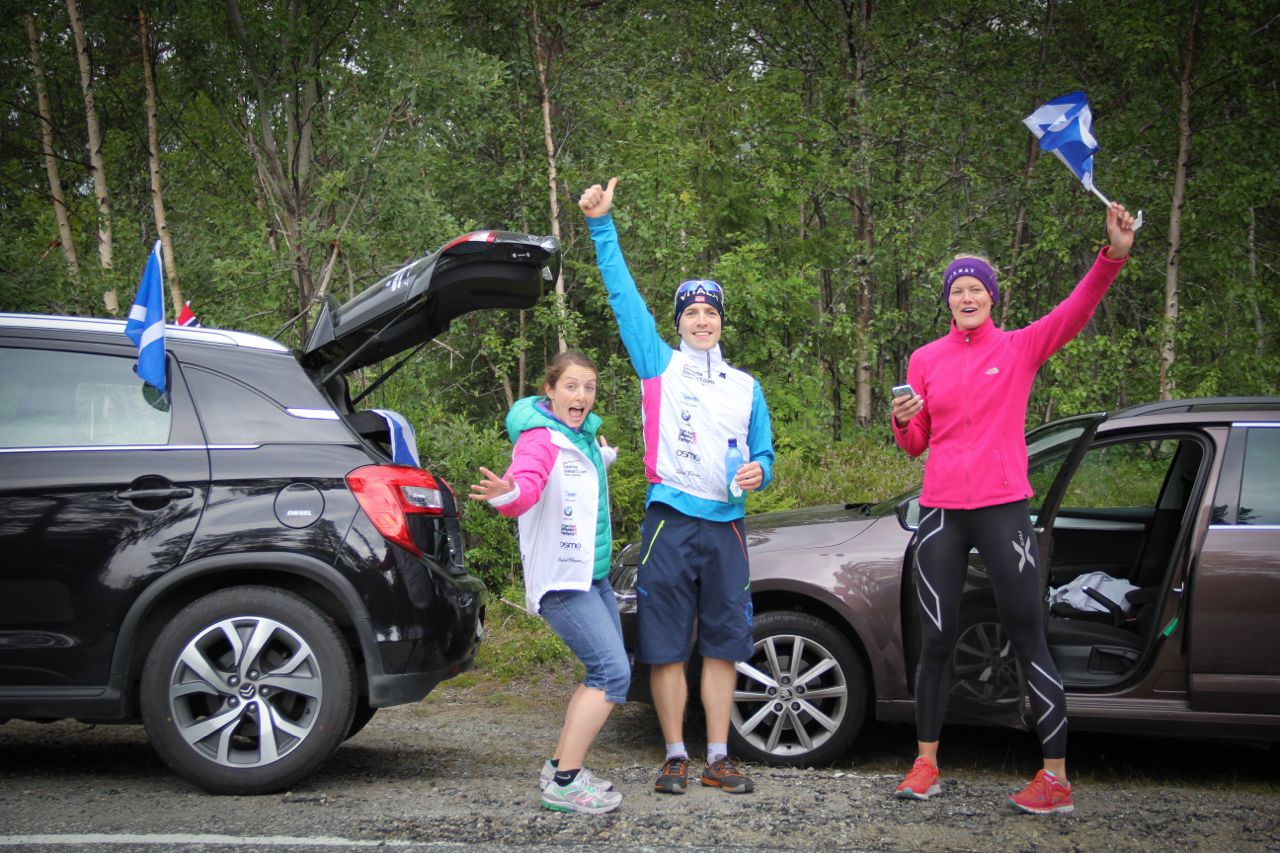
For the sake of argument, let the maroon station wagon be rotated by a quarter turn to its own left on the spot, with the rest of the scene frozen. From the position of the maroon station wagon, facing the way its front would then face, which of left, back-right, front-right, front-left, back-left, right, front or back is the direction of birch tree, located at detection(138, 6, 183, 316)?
back-right

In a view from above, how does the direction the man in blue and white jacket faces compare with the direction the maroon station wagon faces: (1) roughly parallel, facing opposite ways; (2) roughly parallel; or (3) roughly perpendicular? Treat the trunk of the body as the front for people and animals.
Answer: roughly perpendicular

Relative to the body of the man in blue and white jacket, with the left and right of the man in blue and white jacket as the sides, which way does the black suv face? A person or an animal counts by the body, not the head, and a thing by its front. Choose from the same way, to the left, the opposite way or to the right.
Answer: to the right

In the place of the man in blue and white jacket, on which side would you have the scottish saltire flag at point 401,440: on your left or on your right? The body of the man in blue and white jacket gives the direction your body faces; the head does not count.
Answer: on your right

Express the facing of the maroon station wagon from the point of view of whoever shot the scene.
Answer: facing to the left of the viewer

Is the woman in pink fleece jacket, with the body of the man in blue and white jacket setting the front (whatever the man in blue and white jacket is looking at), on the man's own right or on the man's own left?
on the man's own left

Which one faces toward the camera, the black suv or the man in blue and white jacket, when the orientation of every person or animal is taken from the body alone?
the man in blue and white jacket

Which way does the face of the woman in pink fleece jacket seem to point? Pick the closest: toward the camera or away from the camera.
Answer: toward the camera

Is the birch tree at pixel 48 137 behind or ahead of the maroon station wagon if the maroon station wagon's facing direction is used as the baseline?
ahead

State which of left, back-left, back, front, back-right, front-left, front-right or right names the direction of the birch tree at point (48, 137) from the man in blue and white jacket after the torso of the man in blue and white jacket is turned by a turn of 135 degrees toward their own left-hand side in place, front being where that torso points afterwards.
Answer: left

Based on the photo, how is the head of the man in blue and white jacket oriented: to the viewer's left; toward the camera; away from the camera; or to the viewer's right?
toward the camera

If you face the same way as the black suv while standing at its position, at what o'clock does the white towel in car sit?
The white towel in car is roughly at 6 o'clock from the black suv.

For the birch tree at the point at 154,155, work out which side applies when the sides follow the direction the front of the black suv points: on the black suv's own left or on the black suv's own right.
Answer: on the black suv's own right

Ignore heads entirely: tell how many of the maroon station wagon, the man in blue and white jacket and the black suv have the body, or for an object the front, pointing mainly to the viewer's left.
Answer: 2

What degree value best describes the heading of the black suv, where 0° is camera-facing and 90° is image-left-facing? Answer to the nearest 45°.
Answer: approximately 90°

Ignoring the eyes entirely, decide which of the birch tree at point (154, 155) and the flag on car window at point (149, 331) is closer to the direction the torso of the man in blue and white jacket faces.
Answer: the flag on car window

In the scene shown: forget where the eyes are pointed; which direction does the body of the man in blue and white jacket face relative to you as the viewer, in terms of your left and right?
facing the viewer
